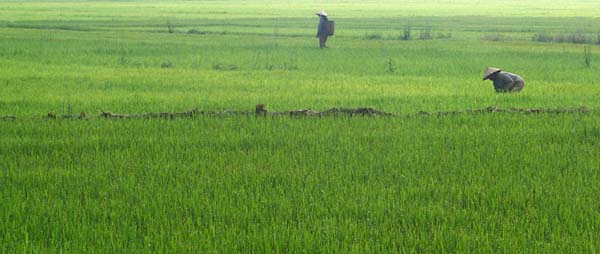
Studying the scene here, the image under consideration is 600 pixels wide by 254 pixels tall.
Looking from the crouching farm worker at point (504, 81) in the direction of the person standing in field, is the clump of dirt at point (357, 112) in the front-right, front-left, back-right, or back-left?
back-left

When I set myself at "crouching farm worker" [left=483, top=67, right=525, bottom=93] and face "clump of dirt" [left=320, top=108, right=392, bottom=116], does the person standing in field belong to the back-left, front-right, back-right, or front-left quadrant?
back-right

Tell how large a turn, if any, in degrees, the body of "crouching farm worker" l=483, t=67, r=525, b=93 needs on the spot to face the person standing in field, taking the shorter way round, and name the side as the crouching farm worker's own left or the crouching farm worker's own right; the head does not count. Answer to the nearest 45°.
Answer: approximately 45° to the crouching farm worker's own right

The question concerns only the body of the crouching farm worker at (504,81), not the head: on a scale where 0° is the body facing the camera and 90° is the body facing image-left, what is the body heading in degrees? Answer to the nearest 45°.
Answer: approximately 90°

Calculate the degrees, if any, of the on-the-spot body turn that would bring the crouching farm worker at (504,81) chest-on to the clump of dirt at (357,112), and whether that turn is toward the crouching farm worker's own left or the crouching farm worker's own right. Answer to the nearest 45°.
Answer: approximately 45° to the crouching farm worker's own left
